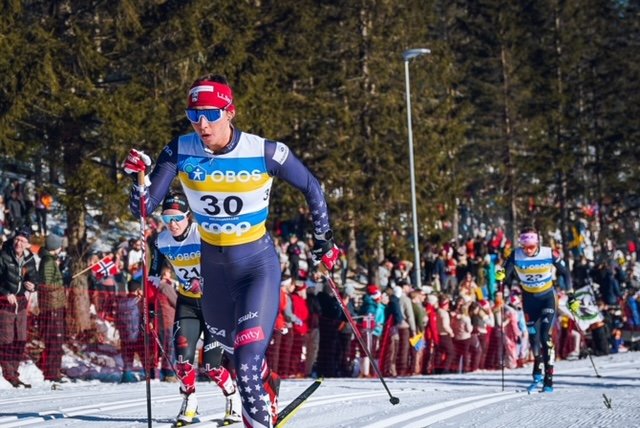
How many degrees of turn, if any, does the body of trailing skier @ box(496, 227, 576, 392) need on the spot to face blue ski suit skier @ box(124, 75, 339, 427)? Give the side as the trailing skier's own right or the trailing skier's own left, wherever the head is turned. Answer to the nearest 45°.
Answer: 0° — they already face them

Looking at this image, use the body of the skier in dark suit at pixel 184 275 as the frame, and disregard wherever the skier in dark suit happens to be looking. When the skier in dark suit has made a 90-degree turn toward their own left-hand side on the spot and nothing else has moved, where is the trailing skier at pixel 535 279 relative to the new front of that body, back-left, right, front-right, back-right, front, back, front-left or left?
front-left

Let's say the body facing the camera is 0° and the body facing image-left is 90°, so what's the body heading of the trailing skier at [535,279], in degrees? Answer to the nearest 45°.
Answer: approximately 0°

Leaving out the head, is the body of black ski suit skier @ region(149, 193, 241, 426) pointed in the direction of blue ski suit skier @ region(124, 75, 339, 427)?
yes
